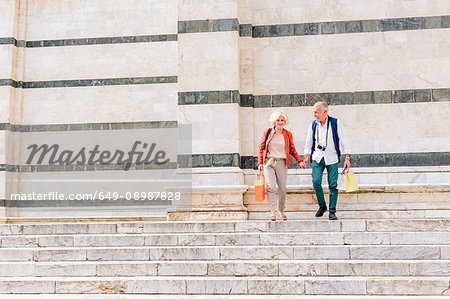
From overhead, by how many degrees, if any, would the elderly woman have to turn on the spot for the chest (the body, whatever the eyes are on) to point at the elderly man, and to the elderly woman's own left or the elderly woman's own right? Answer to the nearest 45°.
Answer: approximately 90° to the elderly woman's own left

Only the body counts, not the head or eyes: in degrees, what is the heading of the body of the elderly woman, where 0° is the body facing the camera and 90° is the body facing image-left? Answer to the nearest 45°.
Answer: approximately 0°
